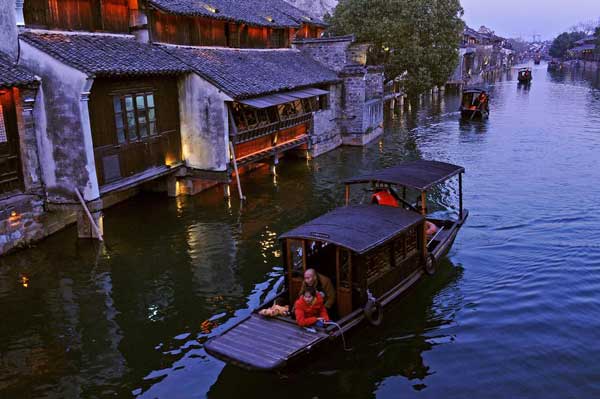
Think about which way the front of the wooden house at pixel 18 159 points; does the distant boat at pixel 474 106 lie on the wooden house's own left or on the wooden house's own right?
on the wooden house's own left

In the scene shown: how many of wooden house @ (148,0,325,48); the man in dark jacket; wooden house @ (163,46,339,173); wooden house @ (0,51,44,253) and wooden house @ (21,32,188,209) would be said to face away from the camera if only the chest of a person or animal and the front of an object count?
0

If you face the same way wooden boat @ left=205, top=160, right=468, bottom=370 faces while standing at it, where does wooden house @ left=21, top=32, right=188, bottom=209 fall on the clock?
The wooden house is roughly at 3 o'clock from the wooden boat.

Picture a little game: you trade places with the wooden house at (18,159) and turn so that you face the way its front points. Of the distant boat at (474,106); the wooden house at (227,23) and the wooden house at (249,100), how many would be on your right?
0

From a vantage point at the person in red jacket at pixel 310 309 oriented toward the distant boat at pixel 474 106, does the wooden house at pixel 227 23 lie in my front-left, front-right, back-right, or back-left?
front-left

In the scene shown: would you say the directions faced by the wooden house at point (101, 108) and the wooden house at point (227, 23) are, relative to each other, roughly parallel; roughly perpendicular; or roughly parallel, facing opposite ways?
roughly parallel

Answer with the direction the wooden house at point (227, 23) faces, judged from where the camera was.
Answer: facing the viewer and to the right of the viewer

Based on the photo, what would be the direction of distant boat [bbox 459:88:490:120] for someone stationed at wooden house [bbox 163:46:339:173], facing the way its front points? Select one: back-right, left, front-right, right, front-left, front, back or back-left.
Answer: left

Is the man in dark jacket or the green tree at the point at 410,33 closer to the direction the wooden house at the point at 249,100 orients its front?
the man in dark jacket

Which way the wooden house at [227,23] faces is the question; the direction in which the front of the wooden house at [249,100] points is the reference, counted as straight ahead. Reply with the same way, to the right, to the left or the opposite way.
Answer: the same way

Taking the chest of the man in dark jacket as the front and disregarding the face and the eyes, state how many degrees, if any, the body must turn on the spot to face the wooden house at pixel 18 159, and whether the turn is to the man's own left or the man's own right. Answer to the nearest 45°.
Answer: approximately 90° to the man's own right

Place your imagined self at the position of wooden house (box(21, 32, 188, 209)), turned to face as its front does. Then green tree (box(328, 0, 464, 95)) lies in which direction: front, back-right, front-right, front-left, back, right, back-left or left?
left

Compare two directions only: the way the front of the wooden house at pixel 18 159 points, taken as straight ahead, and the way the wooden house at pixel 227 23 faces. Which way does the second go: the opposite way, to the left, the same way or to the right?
the same way

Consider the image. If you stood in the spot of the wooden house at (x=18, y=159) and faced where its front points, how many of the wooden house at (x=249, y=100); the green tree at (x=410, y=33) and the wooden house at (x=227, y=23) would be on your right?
0

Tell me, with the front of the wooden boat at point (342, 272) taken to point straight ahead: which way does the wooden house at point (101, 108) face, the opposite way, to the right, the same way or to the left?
to the left

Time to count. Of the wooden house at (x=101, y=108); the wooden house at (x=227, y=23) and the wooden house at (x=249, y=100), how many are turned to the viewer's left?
0

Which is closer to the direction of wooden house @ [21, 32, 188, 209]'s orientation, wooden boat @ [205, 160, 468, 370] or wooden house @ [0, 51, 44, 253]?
the wooden boat

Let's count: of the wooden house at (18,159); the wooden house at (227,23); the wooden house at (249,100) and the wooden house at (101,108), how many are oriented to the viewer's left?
0
